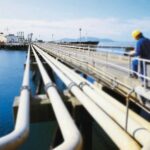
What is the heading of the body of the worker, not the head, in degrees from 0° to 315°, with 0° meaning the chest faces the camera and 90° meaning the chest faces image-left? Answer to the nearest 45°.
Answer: approximately 90°

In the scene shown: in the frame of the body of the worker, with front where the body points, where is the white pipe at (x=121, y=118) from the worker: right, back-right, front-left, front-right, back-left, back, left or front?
left
